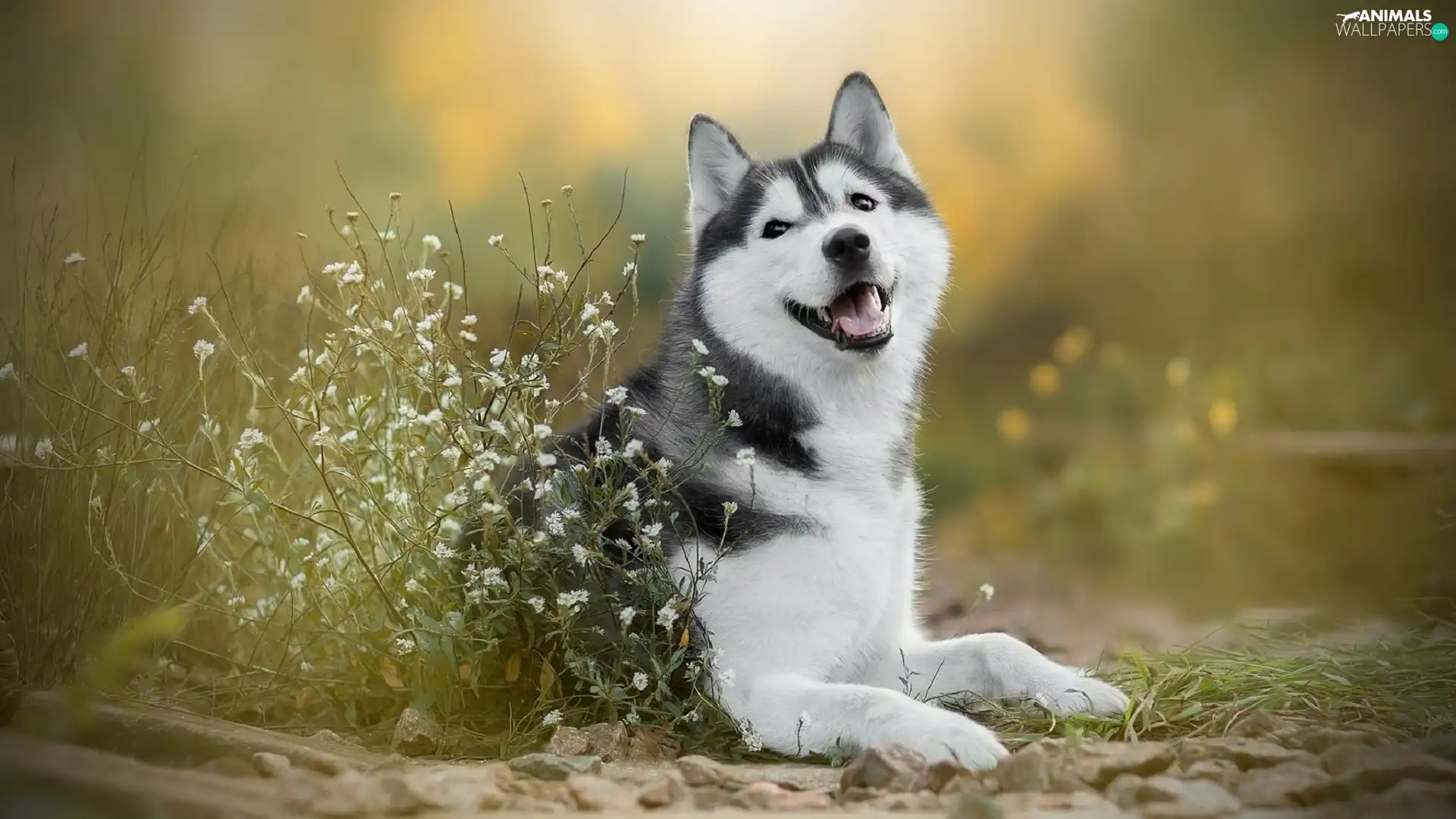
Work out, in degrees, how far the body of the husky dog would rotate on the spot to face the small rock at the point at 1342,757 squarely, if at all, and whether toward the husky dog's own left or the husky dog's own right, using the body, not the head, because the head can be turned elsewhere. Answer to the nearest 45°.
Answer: approximately 45° to the husky dog's own left

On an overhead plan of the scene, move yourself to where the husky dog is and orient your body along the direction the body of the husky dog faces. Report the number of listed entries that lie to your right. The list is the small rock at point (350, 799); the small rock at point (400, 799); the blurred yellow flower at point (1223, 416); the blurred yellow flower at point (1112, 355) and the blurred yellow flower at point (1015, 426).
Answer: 2

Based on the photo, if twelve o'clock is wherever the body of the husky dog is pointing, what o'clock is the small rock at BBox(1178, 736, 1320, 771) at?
The small rock is roughly at 11 o'clock from the husky dog.

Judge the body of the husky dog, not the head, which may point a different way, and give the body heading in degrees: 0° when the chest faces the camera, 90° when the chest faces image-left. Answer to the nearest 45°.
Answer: approximately 315°

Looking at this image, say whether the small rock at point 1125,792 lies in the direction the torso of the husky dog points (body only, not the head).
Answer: yes

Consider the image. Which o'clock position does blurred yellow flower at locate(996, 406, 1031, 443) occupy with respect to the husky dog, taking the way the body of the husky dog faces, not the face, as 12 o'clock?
The blurred yellow flower is roughly at 8 o'clock from the husky dog.

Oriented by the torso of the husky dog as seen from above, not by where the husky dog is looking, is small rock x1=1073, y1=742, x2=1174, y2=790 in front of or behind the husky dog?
in front

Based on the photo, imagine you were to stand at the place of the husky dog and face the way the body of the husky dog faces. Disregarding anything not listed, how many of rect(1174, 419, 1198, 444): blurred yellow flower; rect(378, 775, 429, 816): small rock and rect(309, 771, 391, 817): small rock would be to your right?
2

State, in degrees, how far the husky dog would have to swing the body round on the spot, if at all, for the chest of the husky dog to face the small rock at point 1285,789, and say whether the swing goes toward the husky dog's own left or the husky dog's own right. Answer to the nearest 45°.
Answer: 0° — it already faces it

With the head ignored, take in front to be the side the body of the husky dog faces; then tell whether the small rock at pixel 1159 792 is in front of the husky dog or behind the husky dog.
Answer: in front

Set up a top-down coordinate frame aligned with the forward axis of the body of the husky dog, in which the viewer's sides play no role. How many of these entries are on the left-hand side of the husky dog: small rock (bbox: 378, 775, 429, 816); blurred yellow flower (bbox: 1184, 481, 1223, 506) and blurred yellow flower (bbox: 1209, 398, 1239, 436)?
2

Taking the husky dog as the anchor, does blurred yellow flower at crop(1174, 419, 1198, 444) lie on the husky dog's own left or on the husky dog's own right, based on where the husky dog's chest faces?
on the husky dog's own left

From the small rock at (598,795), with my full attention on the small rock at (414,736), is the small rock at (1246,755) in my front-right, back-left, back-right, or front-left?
back-right

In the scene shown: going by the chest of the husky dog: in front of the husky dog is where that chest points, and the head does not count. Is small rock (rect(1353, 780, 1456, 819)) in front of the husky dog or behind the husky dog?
in front
